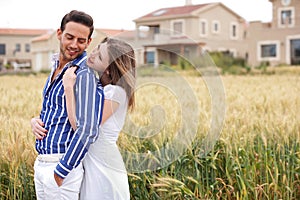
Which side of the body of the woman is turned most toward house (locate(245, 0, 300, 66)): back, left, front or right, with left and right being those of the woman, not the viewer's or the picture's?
right

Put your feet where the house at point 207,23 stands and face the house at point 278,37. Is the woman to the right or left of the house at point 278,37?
right

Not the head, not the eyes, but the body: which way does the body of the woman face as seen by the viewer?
to the viewer's left

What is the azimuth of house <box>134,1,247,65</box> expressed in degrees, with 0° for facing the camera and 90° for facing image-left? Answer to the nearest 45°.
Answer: approximately 45°

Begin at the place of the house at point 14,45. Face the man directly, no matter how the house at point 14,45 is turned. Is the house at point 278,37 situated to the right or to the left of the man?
left

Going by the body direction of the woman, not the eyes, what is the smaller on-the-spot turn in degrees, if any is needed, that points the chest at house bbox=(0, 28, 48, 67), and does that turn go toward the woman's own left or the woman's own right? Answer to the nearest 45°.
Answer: approximately 90° to the woman's own right

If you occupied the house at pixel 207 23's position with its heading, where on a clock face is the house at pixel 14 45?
the house at pixel 14 45 is roughly at 3 o'clock from the house at pixel 207 23.

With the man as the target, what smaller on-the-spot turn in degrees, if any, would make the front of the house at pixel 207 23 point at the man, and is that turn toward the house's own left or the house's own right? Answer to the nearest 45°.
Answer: approximately 45° to the house's own left
